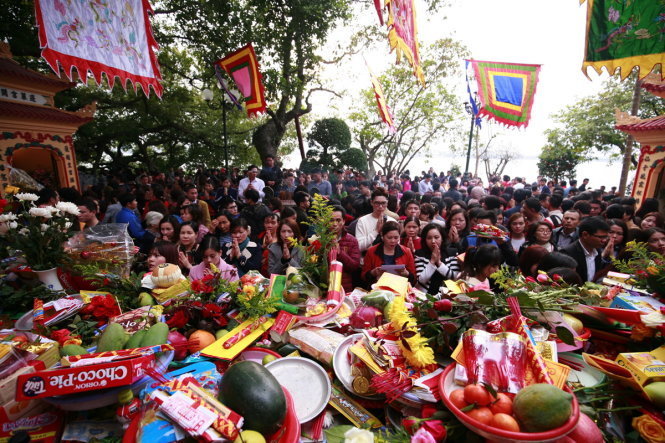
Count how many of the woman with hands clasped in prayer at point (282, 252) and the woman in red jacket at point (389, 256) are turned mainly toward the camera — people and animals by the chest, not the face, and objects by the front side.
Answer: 2

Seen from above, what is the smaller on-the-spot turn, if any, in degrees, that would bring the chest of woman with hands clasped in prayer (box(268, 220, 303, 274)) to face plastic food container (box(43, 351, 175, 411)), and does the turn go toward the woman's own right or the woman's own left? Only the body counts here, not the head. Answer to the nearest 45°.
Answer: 0° — they already face it

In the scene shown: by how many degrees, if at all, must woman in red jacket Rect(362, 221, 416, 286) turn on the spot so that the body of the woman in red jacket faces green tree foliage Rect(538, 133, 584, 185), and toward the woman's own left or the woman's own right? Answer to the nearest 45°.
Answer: approximately 135° to the woman's own left

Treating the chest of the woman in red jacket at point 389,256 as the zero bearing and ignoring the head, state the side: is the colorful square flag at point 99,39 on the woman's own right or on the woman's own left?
on the woman's own right

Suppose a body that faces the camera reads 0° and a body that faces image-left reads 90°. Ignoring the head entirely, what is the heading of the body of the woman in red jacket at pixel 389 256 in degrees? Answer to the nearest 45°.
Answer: approximately 0°

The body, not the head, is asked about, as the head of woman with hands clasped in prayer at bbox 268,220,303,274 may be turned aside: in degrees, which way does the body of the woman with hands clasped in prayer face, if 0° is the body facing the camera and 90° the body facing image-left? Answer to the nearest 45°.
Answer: approximately 0°

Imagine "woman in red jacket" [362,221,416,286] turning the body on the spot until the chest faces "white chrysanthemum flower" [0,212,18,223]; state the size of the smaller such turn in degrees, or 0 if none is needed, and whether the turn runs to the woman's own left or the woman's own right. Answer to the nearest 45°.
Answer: approximately 45° to the woman's own right

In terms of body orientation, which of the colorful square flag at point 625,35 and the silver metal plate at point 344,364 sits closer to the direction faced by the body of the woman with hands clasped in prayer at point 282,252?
the silver metal plate

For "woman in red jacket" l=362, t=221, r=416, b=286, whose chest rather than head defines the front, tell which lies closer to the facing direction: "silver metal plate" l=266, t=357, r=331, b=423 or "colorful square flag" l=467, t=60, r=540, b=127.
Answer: the silver metal plate
